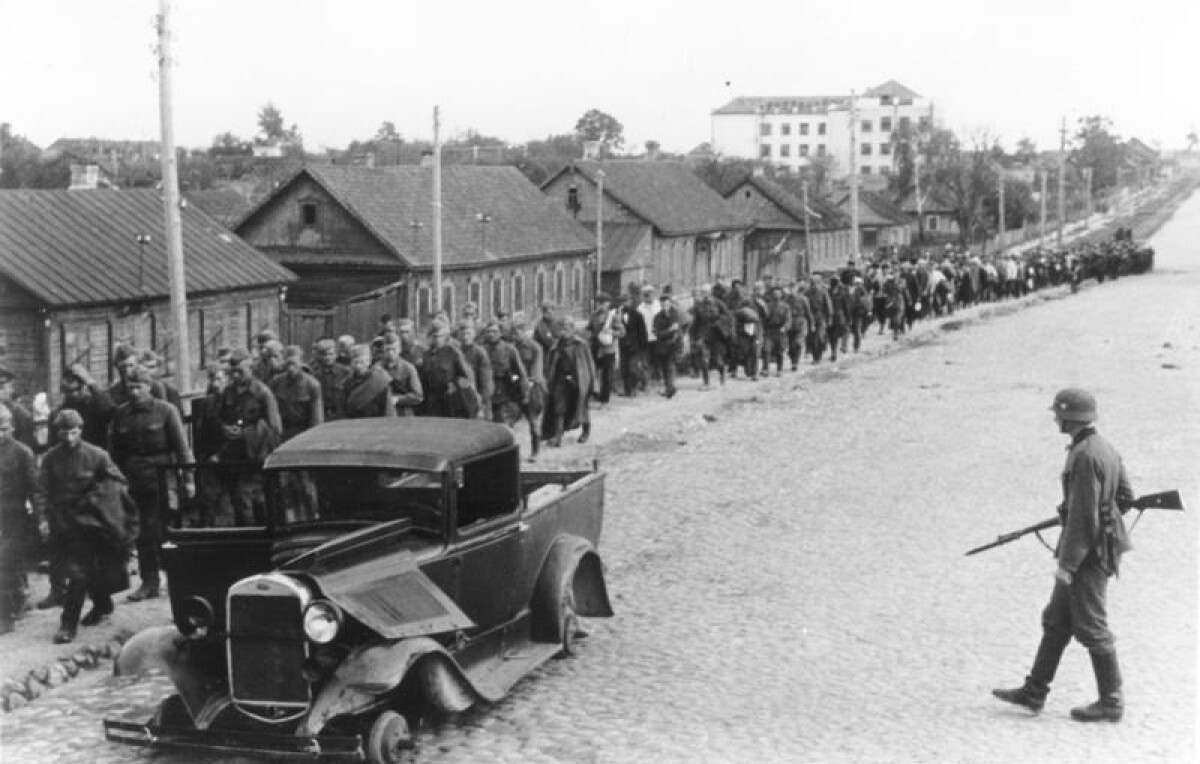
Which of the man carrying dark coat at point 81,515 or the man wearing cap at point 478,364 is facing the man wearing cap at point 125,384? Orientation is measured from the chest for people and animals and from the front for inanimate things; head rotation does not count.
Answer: the man wearing cap at point 478,364

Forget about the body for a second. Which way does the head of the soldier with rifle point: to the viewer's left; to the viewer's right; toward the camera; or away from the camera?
to the viewer's left

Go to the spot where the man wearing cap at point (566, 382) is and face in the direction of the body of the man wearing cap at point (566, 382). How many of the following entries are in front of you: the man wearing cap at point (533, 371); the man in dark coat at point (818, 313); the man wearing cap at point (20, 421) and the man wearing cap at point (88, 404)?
3

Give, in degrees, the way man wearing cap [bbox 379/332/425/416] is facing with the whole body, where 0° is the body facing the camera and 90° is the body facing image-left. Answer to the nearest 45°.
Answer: approximately 45°

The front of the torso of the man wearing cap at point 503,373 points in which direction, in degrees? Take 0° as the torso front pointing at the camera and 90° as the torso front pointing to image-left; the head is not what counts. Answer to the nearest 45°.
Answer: approximately 45°

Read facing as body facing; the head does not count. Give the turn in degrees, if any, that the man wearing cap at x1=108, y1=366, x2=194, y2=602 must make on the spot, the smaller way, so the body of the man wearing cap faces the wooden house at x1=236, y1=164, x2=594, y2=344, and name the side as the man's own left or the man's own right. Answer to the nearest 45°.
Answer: approximately 135° to the man's own right

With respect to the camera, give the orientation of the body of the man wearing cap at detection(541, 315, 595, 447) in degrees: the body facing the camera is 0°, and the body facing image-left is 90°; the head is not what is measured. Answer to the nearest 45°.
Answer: approximately 45°

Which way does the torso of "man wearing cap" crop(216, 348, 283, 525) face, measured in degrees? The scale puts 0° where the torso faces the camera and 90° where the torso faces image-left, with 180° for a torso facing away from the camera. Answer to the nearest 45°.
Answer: approximately 45°

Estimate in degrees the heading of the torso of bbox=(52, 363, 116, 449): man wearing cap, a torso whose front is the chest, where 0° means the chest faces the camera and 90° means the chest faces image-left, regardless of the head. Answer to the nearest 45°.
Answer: approximately 45°
